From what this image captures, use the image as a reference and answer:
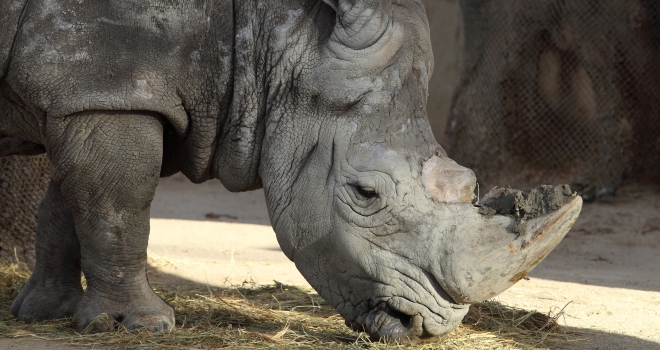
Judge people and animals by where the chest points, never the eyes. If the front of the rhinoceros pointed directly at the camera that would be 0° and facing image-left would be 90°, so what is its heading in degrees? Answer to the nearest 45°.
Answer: approximately 270°
